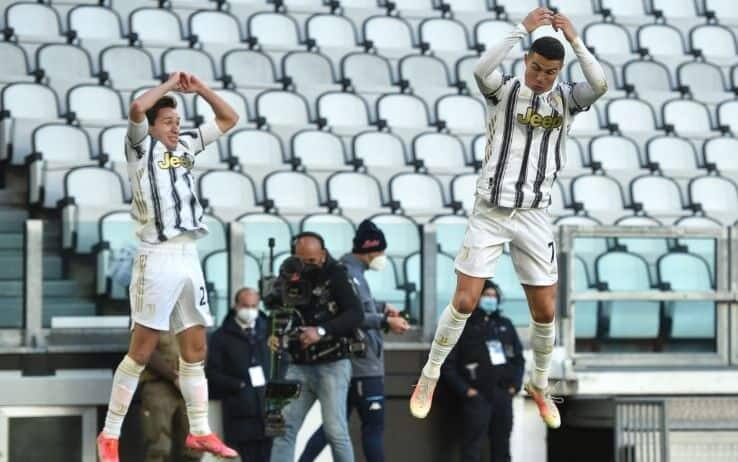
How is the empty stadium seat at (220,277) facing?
toward the camera

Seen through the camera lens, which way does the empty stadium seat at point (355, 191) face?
facing the viewer

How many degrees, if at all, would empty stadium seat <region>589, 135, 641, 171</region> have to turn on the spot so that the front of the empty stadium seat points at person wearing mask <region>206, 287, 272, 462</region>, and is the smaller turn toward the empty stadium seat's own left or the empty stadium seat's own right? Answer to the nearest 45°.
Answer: approximately 45° to the empty stadium seat's own right

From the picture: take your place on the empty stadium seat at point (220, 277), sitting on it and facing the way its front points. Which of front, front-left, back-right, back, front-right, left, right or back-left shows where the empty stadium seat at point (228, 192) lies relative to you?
back

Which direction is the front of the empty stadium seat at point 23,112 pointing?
toward the camera

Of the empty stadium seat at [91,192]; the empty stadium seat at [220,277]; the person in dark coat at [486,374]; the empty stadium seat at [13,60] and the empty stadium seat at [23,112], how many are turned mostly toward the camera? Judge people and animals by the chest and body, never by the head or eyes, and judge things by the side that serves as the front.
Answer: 5

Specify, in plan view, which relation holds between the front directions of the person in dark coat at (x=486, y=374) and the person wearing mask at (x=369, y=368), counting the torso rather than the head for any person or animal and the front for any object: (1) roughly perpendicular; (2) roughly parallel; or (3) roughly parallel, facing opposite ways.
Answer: roughly perpendicular

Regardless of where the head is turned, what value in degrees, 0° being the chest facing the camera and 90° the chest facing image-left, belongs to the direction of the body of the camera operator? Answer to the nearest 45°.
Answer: approximately 45°

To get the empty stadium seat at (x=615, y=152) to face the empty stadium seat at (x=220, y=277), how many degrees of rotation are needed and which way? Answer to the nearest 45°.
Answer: approximately 45° to its right

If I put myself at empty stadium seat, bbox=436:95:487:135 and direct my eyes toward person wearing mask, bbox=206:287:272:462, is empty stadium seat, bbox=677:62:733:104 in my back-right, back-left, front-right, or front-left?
back-left

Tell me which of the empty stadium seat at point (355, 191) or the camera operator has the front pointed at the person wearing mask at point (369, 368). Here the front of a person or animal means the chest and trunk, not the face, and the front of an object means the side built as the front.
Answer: the empty stadium seat

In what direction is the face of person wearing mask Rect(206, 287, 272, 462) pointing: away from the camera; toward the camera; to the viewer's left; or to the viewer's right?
toward the camera

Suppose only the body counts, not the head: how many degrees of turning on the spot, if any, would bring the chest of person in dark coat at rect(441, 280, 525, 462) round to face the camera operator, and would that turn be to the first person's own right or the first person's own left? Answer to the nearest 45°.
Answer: approximately 45° to the first person's own right

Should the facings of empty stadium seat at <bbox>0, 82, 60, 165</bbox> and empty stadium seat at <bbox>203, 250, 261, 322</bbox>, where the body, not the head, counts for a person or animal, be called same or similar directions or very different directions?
same or similar directions

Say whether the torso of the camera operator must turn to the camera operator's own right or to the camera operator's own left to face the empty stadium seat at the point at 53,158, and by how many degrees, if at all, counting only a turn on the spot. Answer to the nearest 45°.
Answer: approximately 90° to the camera operator's own right
